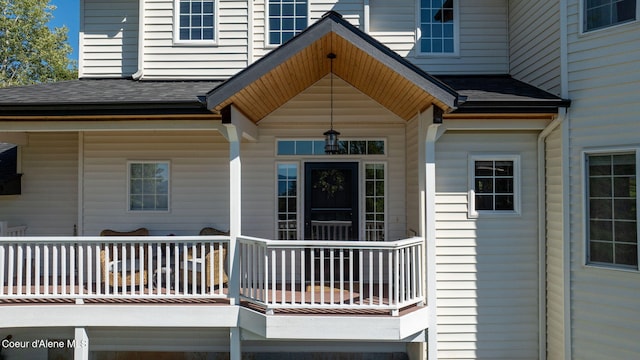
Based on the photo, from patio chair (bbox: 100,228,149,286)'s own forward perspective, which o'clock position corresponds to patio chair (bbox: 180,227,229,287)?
patio chair (bbox: 180,227,229,287) is roughly at 10 o'clock from patio chair (bbox: 100,228,149,286).

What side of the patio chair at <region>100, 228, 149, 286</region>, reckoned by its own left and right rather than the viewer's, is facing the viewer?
front

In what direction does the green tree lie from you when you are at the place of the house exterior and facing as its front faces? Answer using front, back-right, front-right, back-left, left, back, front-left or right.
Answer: back-right

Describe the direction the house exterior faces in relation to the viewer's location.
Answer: facing the viewer

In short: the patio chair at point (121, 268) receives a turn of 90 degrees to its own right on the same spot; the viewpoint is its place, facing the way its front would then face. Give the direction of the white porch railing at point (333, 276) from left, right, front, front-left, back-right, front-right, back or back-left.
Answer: back-left
